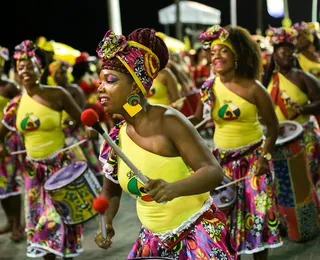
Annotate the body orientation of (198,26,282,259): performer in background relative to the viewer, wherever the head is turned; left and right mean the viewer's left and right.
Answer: facing the viewer and to the left of the viewer

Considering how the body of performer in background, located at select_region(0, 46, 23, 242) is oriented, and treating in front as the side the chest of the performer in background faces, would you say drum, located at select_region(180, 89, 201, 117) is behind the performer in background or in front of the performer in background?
behind

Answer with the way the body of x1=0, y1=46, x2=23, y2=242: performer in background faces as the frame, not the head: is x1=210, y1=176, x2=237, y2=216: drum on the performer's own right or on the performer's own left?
on the performer's own left

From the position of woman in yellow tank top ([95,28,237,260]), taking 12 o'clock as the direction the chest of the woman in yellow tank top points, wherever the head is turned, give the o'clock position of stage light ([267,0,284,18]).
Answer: The stage light is roughly at 5 o'clock from the woman in yellow tank top.

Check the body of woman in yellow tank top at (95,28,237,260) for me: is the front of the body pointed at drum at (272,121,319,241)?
no

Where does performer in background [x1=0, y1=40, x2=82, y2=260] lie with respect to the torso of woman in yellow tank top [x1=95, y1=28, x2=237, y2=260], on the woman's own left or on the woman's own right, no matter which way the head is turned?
on the woman's own right

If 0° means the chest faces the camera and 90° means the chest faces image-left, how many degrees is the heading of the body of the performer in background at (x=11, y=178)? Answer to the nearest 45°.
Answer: approximately 45°

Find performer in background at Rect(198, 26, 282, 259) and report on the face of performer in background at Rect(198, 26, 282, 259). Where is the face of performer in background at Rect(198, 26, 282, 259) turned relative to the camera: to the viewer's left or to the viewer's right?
to the viewer's left

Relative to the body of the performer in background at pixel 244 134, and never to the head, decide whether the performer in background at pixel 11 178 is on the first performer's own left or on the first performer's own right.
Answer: on the first performer's own right

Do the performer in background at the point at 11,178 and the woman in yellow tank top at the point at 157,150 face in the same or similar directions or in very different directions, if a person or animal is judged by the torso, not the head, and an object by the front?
same or similar directions

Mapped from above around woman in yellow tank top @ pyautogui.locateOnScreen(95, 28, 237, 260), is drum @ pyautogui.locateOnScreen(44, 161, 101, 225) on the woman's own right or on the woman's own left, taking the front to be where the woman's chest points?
on the woman's own right

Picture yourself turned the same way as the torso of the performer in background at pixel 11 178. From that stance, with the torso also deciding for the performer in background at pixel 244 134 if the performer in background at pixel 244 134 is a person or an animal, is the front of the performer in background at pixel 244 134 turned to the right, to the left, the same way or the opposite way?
the same way

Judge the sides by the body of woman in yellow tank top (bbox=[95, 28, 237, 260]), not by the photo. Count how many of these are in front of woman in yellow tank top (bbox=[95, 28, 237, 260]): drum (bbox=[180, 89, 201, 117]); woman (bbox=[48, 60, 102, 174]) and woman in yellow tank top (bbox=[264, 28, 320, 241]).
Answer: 0

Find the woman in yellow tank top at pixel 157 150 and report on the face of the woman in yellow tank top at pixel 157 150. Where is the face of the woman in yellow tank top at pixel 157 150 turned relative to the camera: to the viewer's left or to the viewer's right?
to the viewer's left

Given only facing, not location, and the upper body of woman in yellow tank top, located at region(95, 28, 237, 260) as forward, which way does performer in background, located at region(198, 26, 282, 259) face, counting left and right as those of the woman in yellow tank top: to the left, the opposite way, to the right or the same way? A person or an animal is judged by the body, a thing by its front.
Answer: the same way

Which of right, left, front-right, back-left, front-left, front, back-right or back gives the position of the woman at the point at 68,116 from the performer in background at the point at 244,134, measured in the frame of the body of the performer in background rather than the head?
right

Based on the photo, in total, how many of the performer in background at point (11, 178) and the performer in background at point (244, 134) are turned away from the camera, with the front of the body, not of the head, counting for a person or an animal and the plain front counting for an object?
0
